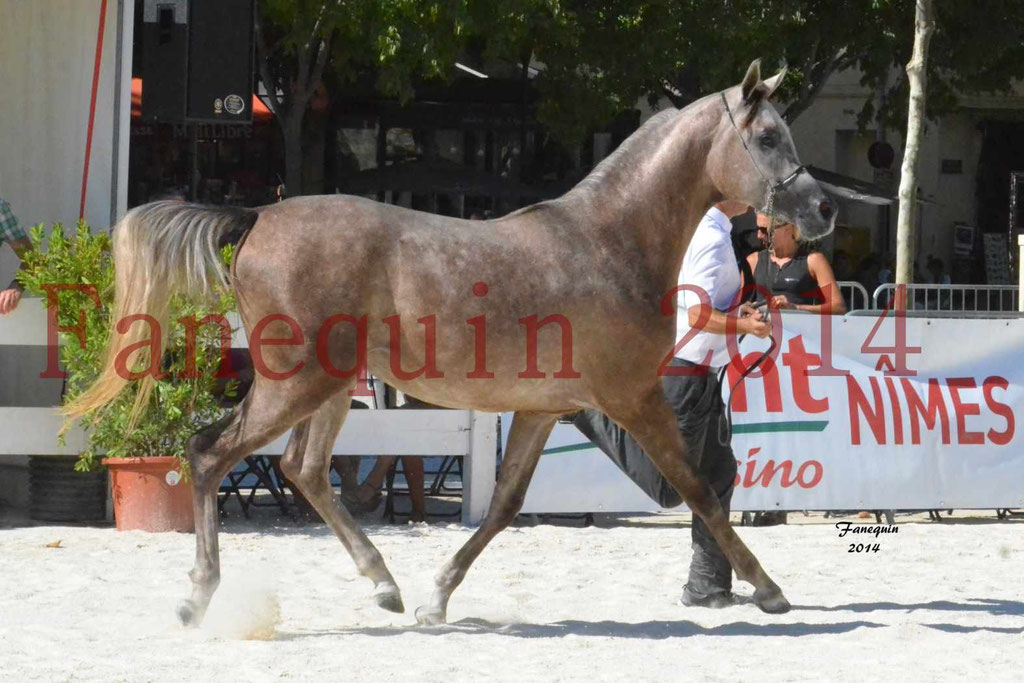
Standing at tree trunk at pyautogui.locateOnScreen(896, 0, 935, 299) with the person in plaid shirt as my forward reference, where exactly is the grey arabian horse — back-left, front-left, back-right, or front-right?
front-left

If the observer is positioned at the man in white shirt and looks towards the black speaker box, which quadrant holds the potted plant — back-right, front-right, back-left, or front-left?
front-left

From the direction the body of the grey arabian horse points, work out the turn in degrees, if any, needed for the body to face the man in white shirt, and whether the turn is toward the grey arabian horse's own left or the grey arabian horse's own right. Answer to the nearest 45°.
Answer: approximately 45° to the grey arabian horse's own left

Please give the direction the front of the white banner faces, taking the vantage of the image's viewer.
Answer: facing the viewer

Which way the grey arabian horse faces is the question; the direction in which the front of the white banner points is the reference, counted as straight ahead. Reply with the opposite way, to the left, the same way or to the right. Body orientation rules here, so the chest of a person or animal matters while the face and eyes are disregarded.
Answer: to the left

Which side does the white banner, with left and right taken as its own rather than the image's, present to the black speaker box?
right

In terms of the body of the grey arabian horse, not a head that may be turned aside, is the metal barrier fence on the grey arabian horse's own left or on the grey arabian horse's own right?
on the grey arabian horse's own left

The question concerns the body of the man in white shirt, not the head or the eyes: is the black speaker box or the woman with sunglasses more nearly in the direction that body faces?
the woman with sunglasses

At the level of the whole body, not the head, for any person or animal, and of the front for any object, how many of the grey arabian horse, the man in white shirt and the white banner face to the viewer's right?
2

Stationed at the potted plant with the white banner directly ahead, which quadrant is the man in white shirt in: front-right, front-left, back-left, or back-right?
front-right

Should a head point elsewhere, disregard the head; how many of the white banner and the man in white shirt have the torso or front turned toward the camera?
1

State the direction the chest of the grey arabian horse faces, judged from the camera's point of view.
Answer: to the viewer's right

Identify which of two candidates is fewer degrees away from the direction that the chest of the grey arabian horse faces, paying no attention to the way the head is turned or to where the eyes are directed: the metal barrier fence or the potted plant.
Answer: the metal barrier fence

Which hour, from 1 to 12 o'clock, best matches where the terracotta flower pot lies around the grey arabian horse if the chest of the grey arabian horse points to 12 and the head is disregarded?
The terracotta flower pot is roughly at 8 o'clock from the grey arabian horse.

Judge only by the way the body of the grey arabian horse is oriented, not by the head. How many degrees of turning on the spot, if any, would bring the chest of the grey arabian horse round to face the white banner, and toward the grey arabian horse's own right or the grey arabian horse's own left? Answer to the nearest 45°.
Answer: approximately 45° to the grey arabian horse's own left

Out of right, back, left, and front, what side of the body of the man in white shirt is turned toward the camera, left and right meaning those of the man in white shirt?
right
